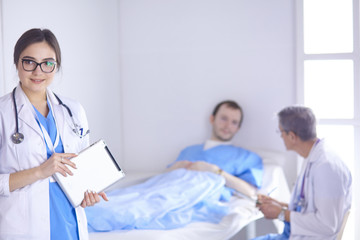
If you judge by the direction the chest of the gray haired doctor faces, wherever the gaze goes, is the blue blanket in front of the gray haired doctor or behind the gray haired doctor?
in front

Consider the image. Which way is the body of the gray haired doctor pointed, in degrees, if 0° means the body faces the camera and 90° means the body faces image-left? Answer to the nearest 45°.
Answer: approximately 90°

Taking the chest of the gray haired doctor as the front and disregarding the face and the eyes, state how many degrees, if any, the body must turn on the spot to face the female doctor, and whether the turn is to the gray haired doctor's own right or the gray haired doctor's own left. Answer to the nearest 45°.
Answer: approximately 45° to the gray haired doctor's own left

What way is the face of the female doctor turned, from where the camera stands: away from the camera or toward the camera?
toward the camera
